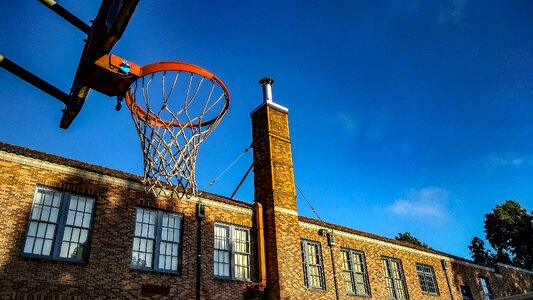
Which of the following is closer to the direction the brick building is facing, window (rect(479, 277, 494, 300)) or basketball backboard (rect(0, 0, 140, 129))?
the basketball backboard

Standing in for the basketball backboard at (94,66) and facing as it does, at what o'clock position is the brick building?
The brick building is roughly at 10 o'clock from the basketball backboard.

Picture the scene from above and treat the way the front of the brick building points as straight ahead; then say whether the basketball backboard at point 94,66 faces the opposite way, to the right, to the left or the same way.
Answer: to the left

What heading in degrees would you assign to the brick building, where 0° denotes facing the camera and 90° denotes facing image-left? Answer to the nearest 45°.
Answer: approximately 315°

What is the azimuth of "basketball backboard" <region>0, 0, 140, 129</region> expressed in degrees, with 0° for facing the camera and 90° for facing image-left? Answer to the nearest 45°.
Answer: approximately 270°

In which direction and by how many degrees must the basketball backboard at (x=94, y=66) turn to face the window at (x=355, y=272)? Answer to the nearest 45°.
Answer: approximately 45° to its left
